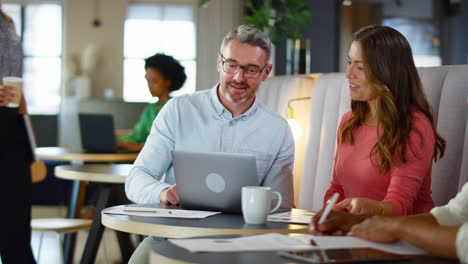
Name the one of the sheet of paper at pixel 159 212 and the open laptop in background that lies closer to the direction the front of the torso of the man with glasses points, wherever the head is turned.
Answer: the sheet of paper

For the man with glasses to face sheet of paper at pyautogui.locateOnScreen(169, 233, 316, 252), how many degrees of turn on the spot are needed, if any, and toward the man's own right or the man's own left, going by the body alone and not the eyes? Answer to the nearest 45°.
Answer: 0° — they already face it

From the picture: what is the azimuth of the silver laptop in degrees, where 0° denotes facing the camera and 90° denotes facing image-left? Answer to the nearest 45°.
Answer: approximately 180°

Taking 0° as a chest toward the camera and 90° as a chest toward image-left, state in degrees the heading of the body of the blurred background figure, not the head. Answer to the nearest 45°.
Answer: approximately 45°

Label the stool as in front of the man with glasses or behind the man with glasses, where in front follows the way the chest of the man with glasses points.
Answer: behind

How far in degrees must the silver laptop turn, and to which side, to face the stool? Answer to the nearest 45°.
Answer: approximately 45° to its left

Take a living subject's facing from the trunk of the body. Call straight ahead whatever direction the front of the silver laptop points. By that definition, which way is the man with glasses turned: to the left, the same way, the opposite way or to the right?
the opposite way

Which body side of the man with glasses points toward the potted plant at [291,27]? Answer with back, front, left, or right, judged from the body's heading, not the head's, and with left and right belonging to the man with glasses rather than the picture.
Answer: back
